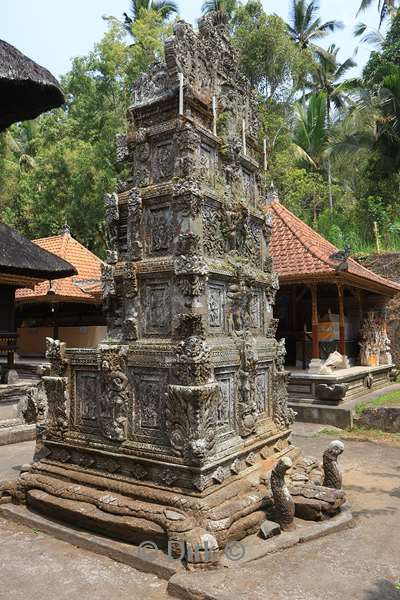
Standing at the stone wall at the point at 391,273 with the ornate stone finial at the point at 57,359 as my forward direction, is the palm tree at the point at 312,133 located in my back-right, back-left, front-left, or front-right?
back-right

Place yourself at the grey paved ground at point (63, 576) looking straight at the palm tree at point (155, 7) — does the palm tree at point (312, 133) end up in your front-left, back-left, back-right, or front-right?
front-right
